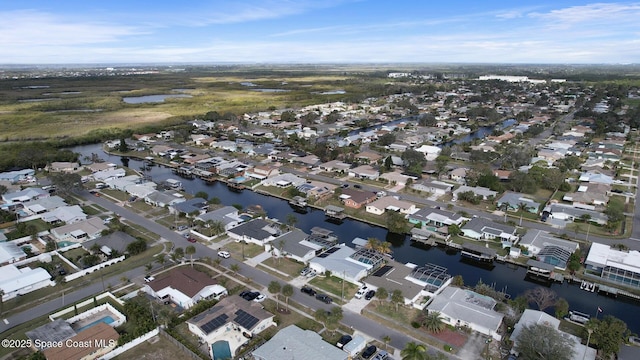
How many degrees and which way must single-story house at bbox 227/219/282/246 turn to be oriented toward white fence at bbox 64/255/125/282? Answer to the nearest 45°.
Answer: approximately 45° to its right

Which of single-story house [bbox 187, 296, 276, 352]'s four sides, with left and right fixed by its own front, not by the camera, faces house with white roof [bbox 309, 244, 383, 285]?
front

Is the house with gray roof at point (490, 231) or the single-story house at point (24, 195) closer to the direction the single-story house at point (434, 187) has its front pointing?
the single-story house

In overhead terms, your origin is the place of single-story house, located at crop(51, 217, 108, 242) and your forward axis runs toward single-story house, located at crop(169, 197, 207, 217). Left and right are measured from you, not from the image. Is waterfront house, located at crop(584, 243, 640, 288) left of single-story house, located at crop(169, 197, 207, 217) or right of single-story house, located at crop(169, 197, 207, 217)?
right

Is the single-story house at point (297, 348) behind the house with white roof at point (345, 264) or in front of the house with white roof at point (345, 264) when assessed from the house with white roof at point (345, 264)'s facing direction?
in front

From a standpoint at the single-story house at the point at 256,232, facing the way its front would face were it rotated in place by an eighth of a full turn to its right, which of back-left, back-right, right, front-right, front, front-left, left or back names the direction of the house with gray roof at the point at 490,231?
back

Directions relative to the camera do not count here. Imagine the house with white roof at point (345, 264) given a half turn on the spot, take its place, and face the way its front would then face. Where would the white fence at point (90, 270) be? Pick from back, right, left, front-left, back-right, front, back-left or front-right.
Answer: back-left

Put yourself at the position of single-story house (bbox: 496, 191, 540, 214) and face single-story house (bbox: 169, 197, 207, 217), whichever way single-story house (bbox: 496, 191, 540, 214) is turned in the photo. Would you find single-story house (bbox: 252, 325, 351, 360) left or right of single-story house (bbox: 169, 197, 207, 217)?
left

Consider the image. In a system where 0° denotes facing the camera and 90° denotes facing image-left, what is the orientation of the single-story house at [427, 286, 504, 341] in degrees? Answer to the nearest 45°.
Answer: approximately 45°

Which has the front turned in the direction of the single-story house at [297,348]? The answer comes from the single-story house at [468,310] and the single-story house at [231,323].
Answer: the single-story house at [468,310]

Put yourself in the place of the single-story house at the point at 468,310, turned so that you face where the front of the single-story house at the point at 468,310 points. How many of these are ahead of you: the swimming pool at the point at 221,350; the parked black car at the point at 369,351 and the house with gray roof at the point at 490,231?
2
